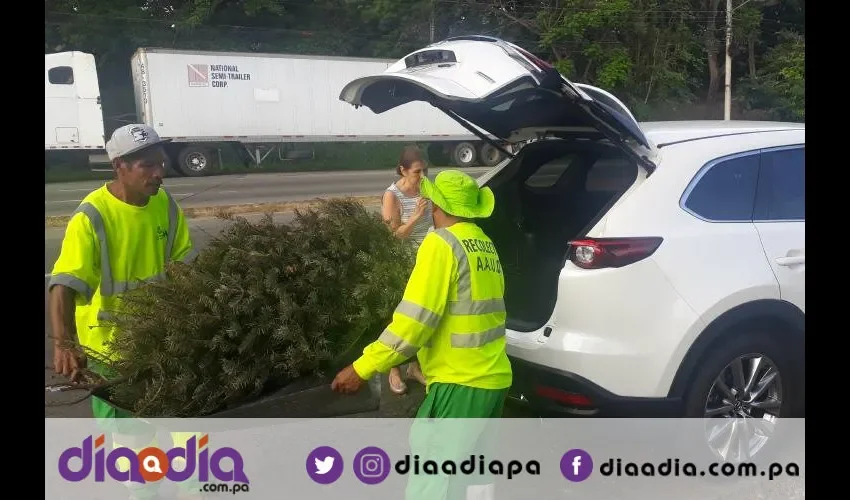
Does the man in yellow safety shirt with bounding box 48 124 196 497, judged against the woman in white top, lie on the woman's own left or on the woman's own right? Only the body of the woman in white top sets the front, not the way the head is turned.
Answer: on the woman's own right

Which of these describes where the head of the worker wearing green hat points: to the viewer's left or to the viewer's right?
to the viewer's left

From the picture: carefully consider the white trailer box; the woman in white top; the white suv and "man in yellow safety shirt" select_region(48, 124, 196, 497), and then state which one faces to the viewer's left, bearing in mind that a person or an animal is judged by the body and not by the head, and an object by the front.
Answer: the white trailer box

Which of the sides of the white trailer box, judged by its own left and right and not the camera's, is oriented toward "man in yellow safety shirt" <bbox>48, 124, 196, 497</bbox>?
left

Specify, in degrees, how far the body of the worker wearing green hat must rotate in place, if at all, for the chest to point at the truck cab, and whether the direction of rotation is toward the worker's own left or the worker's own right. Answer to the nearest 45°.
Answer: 0° — they already face it

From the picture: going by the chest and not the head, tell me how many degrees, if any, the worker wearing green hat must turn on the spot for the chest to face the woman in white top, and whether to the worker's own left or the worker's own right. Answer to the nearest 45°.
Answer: approximately 45° to the worker's own right

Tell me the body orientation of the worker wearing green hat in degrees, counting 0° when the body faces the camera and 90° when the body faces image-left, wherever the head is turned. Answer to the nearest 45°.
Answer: approximately 135°

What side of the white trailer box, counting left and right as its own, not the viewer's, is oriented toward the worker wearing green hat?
left

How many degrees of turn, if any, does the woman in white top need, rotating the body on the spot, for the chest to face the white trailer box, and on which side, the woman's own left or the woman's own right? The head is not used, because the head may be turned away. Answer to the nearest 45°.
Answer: approximately 135° to the woman's own left

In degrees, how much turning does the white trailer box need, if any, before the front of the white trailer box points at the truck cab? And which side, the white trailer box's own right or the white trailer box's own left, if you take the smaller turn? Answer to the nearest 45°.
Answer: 0° — it already faces it

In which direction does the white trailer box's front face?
to the viewer's left

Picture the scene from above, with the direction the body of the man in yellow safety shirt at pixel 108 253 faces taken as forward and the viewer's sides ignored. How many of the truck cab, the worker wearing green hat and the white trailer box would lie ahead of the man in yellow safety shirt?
1

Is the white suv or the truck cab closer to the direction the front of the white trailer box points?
the truck cab

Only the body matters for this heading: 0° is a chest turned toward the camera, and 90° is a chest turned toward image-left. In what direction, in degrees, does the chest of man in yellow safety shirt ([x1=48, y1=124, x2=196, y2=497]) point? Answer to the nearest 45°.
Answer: approximately 315°
